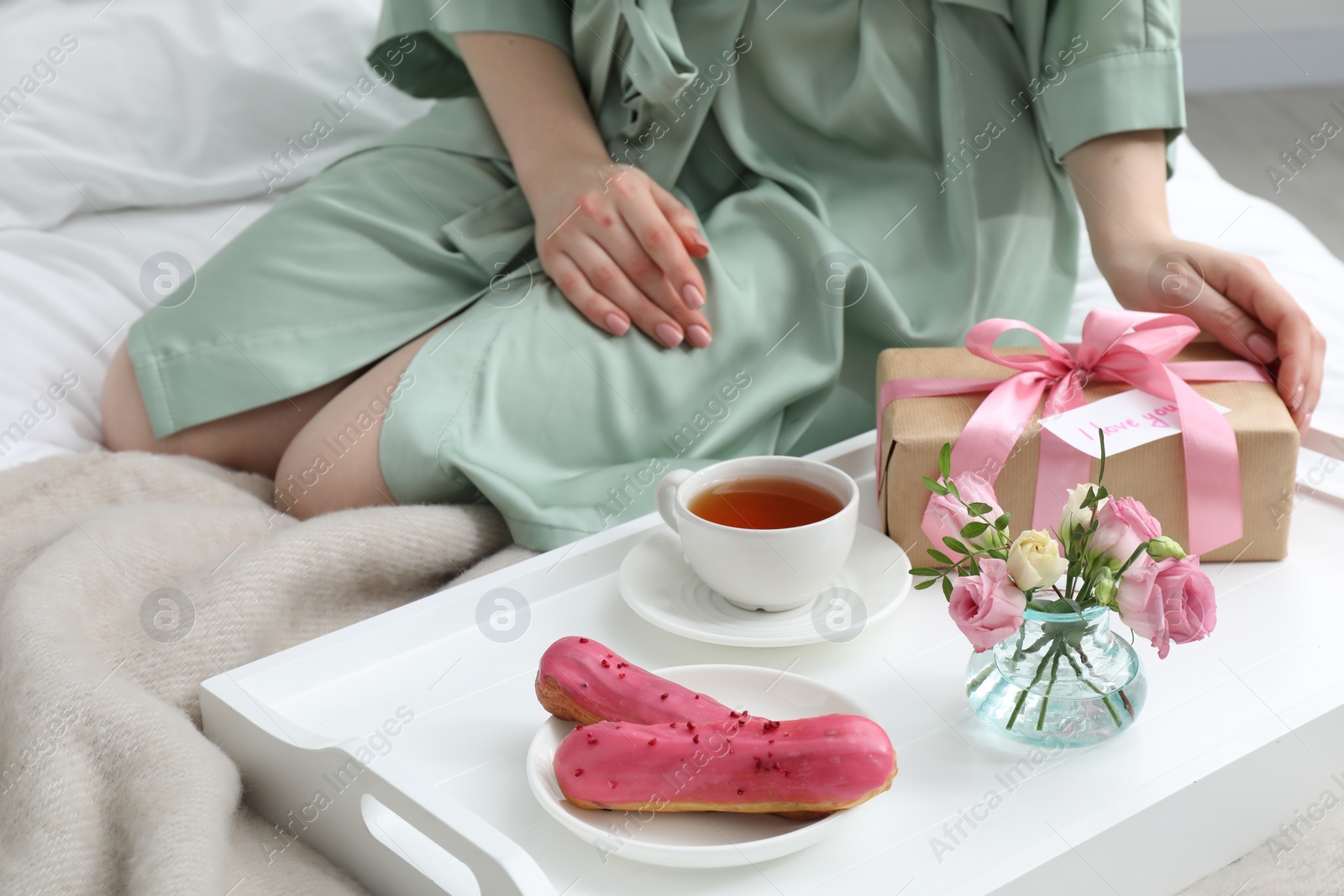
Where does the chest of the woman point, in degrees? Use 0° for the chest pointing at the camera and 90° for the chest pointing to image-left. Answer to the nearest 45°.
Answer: approximately 45°

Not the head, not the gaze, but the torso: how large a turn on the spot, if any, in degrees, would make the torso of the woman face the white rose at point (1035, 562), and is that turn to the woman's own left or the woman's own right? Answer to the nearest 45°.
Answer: approximately 45° to the woman's own left
